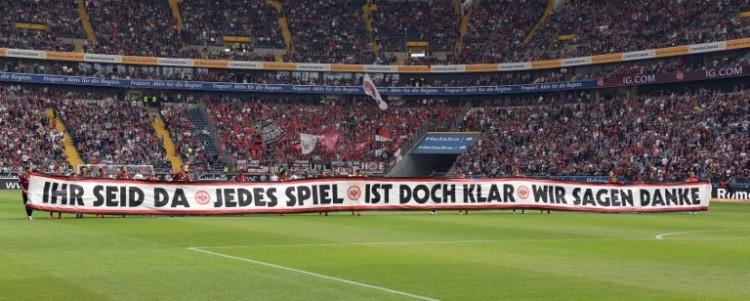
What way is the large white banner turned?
toward the camera
